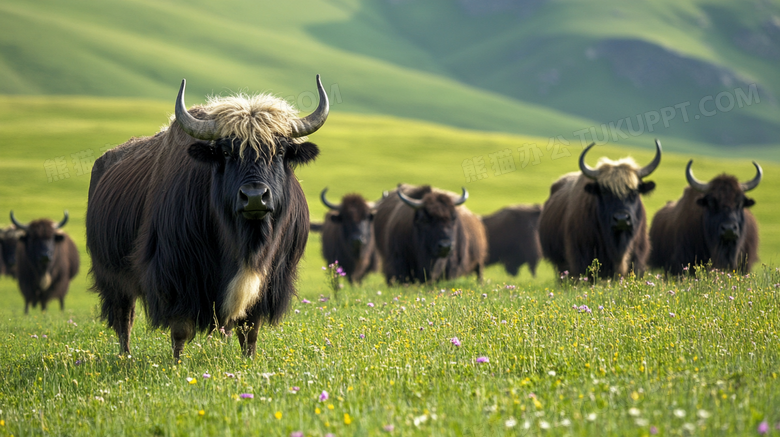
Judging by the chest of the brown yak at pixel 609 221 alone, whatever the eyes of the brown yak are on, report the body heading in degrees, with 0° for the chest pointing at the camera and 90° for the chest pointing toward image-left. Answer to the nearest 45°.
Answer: approximately 315°

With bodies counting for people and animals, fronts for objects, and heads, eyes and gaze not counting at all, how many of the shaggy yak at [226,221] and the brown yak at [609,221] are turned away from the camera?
0

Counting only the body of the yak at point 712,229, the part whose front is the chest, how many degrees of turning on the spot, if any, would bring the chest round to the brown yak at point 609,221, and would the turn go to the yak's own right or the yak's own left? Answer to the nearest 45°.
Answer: approximately 90° to the yak's own right

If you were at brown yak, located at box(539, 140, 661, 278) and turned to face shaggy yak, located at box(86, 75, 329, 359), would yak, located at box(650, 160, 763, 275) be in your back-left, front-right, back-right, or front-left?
back-left

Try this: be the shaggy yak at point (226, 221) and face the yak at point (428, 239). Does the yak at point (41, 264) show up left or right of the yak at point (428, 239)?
left

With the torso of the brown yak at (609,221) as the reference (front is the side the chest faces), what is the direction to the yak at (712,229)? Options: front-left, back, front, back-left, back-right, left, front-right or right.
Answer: left
